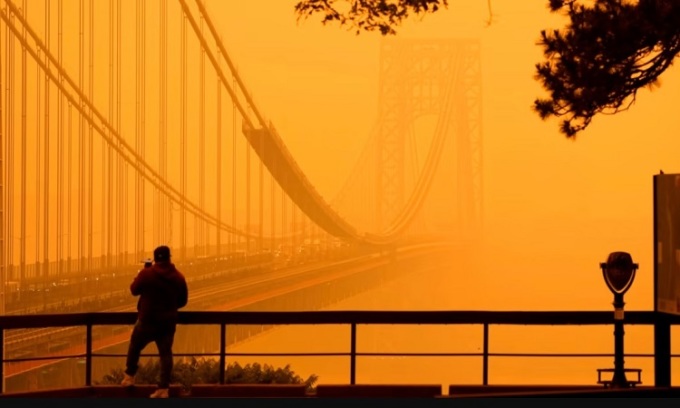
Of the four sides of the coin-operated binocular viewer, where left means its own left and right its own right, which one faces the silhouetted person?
left

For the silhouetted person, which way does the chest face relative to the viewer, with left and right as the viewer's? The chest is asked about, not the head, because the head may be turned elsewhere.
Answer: facing away from the viewer and to the left of the viewer

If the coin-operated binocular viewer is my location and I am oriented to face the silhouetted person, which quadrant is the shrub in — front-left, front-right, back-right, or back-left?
front-right

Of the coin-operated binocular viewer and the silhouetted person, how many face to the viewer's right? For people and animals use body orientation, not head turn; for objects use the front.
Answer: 0

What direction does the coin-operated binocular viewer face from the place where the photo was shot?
facing away from the viewer

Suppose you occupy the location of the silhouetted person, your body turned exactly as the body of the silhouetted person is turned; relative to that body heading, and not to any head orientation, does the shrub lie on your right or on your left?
on your right
